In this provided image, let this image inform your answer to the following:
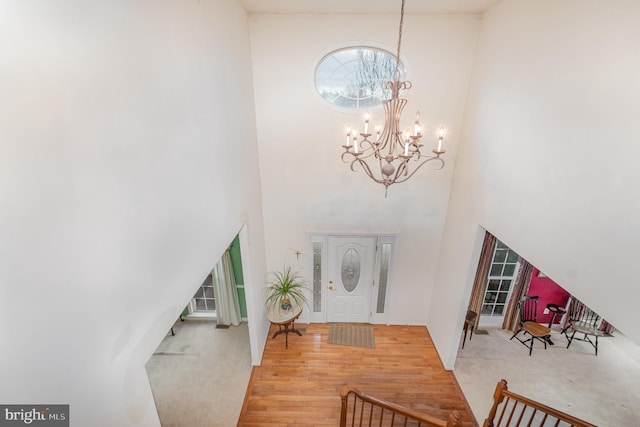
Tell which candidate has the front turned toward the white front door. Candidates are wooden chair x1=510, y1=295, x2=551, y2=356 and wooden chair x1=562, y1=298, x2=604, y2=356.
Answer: wooden chair x1=562, y1=298, x2=604, y2=356

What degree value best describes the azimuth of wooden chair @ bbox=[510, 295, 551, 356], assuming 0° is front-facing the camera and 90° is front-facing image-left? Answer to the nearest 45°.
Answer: approximately 315°

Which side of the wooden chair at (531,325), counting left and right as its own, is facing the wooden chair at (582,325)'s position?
left

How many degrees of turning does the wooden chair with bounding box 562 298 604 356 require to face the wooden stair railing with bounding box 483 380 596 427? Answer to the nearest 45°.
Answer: approximately 45° to its left

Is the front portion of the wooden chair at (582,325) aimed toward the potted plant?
no
